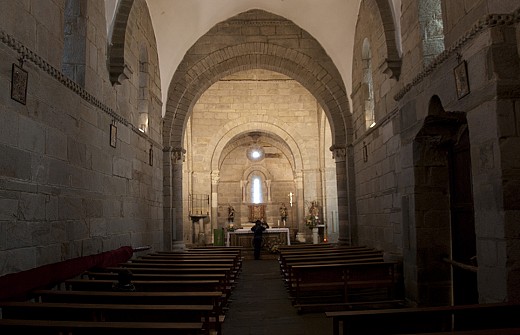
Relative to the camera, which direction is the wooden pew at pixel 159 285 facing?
away from the camera

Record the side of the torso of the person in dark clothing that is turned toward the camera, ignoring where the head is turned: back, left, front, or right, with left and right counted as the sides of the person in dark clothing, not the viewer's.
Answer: back

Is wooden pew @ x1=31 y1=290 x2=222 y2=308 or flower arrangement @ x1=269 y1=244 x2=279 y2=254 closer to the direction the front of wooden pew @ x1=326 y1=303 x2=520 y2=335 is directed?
the flower arrangement

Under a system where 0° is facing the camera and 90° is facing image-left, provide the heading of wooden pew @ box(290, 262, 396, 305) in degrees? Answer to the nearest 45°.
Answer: approximately 180°

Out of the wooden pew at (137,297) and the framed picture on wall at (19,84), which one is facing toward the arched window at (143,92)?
the wooden pew

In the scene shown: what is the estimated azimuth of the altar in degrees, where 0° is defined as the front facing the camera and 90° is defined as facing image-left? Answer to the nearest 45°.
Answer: approximately 0°

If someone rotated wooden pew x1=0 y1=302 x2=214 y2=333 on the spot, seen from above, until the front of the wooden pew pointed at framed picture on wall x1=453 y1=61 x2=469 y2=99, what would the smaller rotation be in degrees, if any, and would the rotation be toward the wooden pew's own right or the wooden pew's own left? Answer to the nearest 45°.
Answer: approximately 90° to the wooden pew's own right

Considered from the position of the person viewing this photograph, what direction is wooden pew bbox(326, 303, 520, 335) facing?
facing away from the viewer

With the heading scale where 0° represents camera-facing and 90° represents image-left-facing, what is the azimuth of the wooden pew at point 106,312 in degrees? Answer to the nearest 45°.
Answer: approximately 180°
